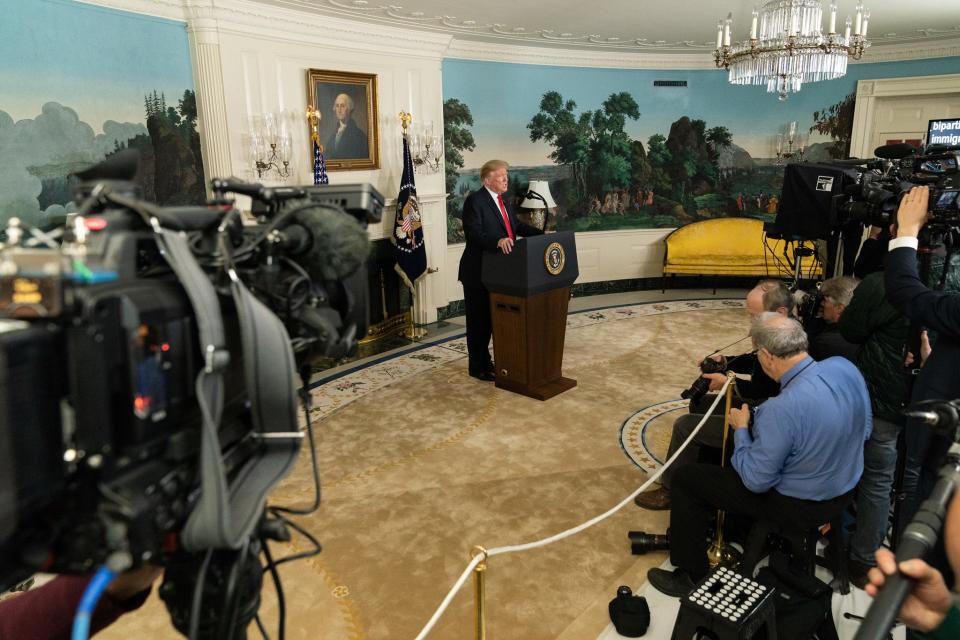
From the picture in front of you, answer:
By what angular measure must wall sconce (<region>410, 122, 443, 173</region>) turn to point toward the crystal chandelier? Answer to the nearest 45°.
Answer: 0° — it already faces it

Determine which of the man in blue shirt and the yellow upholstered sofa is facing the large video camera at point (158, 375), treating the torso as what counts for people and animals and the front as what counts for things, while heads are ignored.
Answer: the yellow upholstered sofa

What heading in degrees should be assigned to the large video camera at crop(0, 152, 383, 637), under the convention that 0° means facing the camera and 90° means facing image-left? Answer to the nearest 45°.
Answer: approximately 225°

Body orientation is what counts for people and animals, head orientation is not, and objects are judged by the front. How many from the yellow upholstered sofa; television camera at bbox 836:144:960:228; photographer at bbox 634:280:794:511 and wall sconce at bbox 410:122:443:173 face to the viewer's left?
2

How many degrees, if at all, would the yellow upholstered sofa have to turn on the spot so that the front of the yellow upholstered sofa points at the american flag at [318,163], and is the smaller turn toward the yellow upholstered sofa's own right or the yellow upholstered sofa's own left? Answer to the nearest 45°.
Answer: approximately 45° to the yellow upholstered sofa's own right

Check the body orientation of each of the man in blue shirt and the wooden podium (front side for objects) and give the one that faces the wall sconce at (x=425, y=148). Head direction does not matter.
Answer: the man in blue shirt
